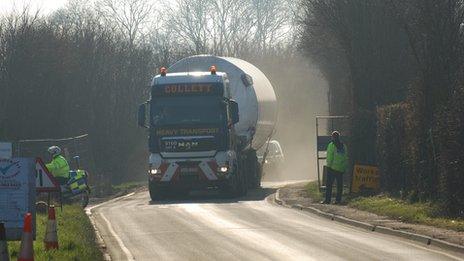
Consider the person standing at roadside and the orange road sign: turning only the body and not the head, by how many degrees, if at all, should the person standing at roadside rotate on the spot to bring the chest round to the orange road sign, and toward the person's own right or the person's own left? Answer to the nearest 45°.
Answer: approximately 180°

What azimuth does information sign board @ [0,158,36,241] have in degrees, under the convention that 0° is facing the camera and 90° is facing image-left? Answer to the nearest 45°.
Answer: approximately 0°
